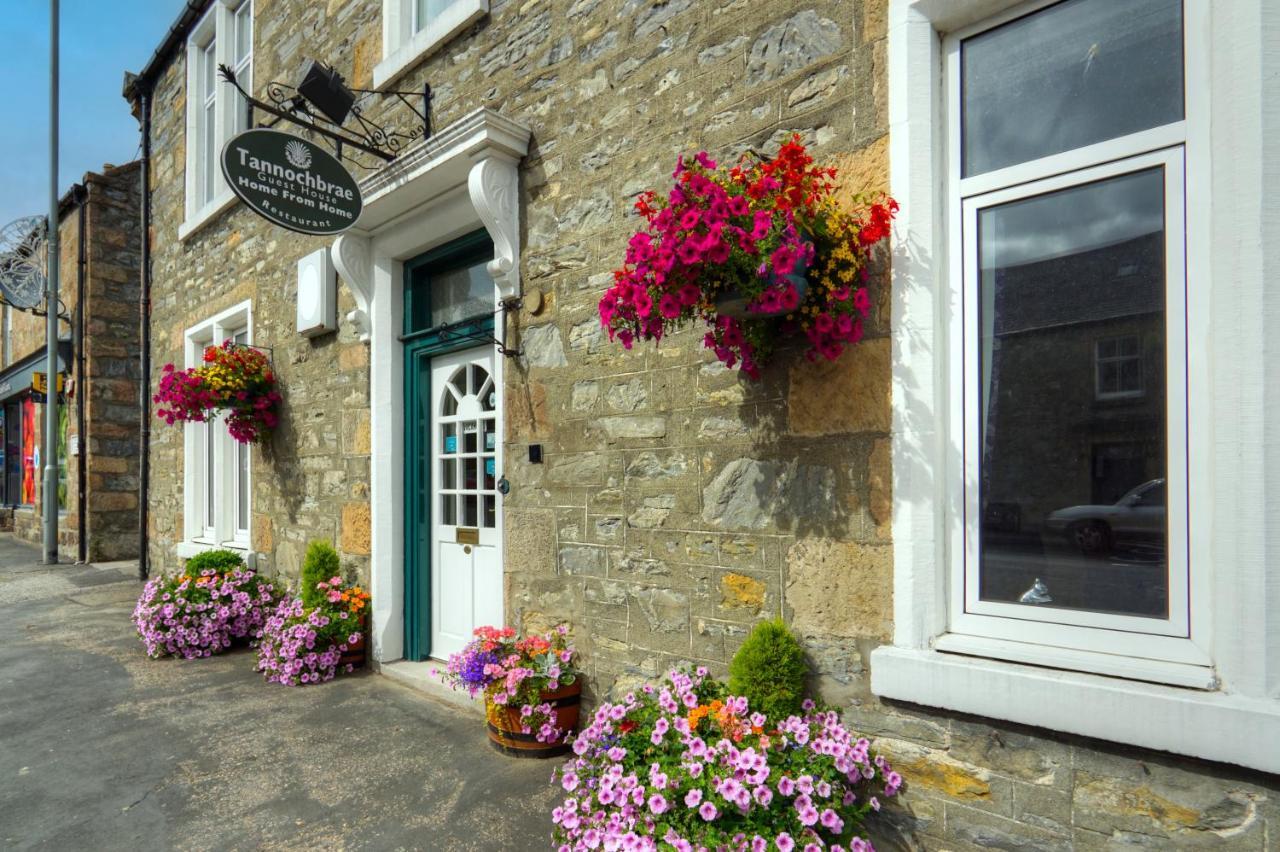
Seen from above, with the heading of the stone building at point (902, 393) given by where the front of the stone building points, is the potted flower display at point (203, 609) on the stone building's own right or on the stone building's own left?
on the stone building's own right

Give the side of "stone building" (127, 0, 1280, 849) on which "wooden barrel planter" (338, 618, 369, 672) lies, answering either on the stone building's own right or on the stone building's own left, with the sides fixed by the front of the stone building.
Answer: on the stone building's own right

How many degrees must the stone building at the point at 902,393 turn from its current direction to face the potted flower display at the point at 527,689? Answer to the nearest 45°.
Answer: approximately 90° to its right

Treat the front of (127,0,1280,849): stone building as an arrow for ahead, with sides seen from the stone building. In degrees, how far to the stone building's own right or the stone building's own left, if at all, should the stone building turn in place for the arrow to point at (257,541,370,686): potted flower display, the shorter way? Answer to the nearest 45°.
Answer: approximately 90° to the stone building's own right

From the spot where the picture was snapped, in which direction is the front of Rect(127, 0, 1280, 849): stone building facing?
facing the viewer and to the left of the viewer

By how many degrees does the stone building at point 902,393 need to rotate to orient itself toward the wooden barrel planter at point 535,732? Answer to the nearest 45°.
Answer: approximately 90° to its right

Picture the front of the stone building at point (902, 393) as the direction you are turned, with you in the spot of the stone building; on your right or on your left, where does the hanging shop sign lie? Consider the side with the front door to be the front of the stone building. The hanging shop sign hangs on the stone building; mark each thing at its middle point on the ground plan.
on your right

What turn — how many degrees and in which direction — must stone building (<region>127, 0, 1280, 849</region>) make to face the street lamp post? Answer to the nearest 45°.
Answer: approximately 90° to its right

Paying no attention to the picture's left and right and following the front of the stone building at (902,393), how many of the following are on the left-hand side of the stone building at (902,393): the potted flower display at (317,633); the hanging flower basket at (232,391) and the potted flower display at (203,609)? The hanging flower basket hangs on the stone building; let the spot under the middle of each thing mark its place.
0

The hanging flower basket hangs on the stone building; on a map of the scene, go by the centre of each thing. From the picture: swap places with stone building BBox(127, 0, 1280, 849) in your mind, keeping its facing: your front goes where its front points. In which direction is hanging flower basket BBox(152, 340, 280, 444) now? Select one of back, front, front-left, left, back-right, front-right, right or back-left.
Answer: right
